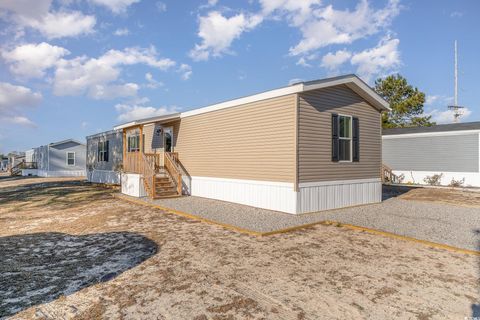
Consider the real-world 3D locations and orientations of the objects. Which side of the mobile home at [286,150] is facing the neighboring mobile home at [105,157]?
right

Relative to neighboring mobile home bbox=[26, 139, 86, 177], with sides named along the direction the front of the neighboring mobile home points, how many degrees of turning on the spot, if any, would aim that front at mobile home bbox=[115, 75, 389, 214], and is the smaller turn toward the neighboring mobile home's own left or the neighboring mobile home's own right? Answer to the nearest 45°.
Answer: approximately 90° to the neighboring mobile home's own left

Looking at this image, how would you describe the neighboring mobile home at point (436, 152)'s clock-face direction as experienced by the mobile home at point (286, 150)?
The neighboring mobile home is roughly at 6 o'clock from the mobile home.

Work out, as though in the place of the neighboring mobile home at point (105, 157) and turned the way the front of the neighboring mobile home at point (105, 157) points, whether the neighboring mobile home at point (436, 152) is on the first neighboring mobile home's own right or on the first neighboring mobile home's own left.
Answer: on the first neighboring mobile home's own left

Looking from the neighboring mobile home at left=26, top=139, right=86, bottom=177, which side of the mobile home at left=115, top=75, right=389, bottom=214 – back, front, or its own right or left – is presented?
right

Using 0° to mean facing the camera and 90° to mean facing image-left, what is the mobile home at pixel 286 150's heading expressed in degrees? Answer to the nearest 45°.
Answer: approximately 45°

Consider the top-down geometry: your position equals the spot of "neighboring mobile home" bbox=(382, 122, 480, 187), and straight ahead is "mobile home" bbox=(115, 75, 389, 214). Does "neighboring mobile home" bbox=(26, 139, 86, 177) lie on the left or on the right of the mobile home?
right

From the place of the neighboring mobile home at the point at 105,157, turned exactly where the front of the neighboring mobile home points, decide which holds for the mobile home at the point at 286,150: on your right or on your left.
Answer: on your left
